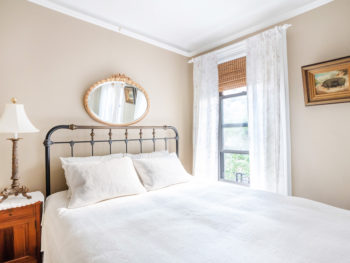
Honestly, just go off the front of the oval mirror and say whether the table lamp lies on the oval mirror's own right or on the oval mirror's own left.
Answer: on the oval mirror's own right

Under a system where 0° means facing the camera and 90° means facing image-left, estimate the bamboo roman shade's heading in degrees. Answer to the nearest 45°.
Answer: approximately 45°

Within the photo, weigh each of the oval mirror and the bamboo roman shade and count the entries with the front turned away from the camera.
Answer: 0

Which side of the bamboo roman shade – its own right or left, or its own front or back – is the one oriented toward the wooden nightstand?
front

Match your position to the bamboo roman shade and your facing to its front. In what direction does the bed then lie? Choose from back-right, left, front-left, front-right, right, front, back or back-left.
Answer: front-left

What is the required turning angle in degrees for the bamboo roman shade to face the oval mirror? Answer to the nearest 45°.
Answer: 0° — it already faces it

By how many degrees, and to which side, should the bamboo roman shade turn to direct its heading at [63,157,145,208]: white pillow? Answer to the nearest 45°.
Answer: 0° — it already faces it

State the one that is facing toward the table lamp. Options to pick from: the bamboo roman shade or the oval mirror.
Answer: the bamboo roman shade

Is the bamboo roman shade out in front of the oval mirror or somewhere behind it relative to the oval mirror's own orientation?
in front

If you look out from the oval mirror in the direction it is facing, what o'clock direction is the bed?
The bed is roughly at 1 o'clock from the oval mirror.

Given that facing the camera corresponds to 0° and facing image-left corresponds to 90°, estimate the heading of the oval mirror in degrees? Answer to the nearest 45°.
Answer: approximately 315°
